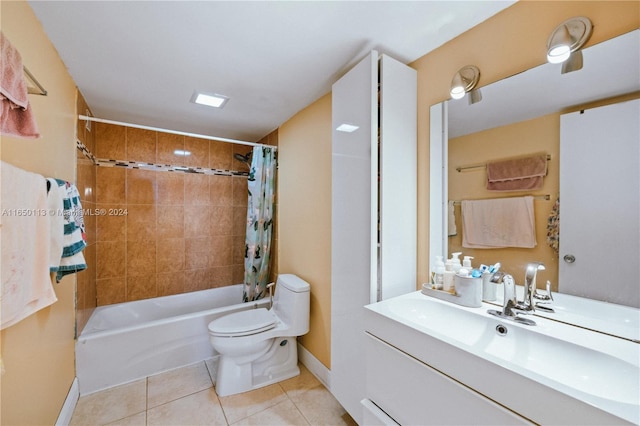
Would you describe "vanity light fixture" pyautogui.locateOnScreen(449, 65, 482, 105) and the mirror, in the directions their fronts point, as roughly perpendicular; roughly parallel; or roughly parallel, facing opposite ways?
roughly parallel

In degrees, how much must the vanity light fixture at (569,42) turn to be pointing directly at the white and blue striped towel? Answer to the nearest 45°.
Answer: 0° — it already faces it

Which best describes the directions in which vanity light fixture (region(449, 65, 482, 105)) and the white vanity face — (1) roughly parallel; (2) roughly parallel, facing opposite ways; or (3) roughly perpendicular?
roughly parallel

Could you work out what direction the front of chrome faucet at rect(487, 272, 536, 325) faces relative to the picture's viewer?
facing the viewer and to the left of the viewer

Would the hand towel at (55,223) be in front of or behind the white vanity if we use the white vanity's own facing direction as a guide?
in front

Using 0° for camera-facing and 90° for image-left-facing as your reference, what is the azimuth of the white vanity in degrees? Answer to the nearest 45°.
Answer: approximately 45°

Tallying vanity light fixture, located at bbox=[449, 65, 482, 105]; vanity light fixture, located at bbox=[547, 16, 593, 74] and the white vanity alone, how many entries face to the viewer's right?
0

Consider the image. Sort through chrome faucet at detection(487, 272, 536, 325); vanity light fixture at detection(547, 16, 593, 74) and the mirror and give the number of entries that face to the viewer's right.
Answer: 0

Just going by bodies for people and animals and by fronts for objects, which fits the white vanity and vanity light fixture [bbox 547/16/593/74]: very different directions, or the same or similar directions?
same or similar directions
